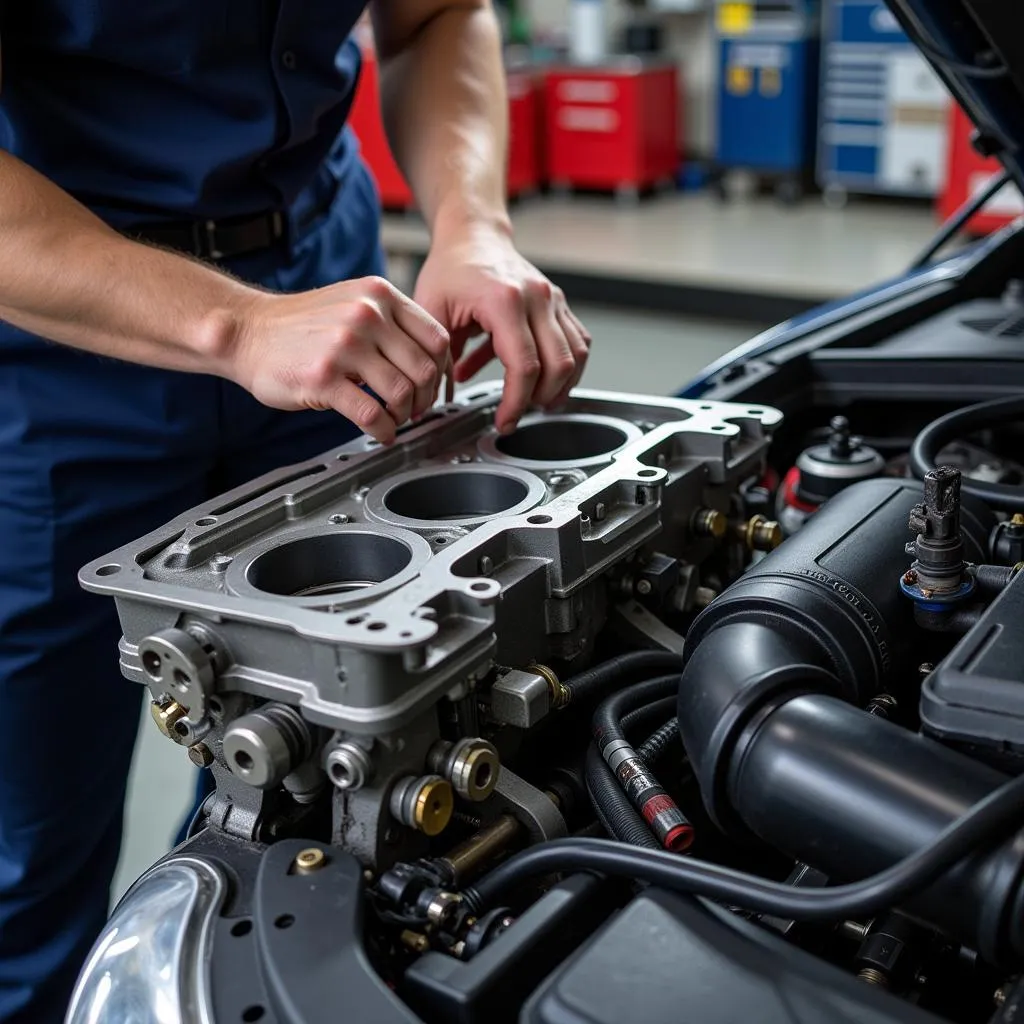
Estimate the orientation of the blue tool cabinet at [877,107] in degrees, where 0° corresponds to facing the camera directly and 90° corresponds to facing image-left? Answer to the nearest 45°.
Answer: approximately 0°

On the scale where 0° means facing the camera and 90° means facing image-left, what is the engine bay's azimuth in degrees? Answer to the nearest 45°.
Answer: approximately 45°

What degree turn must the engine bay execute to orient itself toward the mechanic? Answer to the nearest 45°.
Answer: approximately 90° to its right

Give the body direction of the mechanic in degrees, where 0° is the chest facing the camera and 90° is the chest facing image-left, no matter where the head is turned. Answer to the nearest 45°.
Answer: approximately 315°

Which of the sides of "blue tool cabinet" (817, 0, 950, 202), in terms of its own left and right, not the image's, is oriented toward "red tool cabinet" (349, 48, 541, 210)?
right

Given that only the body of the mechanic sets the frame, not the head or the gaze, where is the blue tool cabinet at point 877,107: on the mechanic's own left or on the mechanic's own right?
on the mechanic's own left

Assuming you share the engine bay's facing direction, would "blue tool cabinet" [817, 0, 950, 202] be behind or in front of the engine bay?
behind

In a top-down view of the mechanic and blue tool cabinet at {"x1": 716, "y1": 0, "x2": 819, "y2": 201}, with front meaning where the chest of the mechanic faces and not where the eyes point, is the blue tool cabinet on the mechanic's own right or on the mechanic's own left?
on the mechanic's own left

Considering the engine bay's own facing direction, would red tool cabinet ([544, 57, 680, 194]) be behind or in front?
behind

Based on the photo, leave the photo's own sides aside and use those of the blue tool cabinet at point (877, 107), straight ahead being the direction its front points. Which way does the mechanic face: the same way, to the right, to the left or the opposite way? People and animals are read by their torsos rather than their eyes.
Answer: to the left
